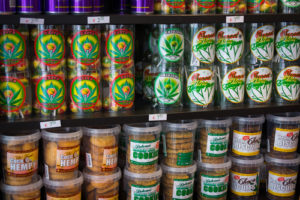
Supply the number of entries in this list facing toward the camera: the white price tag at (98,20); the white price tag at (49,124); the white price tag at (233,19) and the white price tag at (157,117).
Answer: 4

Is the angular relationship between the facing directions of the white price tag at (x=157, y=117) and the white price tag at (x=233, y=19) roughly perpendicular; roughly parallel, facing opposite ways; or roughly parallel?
roughly parallel

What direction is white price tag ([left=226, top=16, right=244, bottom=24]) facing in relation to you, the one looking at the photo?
facing the viewer

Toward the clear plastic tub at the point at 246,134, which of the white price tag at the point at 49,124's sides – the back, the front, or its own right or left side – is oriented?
left

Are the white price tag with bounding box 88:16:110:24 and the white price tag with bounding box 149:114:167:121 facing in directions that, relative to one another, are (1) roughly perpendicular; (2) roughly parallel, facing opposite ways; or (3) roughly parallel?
roughly parallel

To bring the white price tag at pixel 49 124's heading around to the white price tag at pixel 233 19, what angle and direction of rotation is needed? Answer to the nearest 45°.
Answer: approximately 90° to its left

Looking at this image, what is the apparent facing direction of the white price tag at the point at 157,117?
toward the camera

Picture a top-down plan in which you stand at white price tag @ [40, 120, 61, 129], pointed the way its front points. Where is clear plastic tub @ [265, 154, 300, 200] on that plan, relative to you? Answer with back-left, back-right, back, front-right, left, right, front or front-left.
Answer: left

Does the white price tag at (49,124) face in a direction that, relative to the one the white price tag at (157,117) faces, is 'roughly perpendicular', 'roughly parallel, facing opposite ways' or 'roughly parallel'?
roughly parallel

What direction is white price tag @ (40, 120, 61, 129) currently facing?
toward the camera

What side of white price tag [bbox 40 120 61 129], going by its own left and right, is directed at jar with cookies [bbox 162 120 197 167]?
left

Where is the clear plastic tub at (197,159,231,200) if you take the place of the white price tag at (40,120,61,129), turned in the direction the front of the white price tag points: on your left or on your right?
on your left
